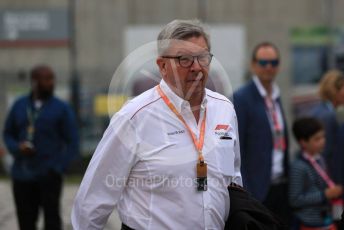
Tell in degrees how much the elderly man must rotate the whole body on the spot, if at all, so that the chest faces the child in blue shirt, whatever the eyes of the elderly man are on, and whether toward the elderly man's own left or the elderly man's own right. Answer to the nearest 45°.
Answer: approximately 90° to the elderly man's own left

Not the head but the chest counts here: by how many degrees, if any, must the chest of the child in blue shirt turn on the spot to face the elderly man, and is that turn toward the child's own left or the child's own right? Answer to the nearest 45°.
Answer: approximately 45° to the child's own right

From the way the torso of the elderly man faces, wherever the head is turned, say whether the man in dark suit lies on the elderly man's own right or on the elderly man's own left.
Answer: on the elderly man's own left

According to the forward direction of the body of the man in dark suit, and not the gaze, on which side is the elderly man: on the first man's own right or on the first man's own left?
on the first man's own right

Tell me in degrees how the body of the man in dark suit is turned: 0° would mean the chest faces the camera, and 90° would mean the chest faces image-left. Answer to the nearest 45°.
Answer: approximately 315°

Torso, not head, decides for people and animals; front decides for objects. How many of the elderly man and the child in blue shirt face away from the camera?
0

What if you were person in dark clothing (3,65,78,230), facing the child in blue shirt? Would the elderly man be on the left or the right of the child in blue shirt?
right
